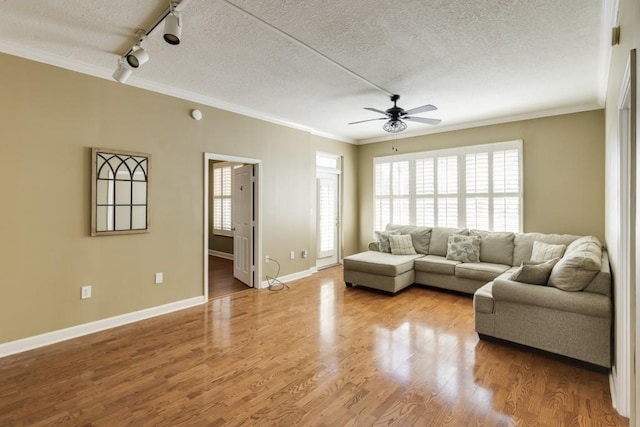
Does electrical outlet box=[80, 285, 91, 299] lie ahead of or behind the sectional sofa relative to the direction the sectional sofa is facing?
ahead

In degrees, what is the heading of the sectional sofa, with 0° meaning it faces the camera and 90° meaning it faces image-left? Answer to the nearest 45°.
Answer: approximately 45°

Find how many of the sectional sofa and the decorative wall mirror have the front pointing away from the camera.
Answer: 0

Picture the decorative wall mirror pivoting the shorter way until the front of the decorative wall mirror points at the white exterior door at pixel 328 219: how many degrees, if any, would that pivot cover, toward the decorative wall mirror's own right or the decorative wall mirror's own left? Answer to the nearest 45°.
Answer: approximately 45° to the decorative wall mirror's own left

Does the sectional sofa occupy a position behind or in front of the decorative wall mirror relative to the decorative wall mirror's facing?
in front

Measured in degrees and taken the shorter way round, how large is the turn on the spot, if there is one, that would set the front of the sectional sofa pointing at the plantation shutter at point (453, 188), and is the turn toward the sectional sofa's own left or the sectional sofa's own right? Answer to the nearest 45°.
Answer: approximately 135° to the sectional sofa's own right

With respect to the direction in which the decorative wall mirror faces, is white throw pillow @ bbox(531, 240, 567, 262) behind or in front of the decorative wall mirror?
in front
